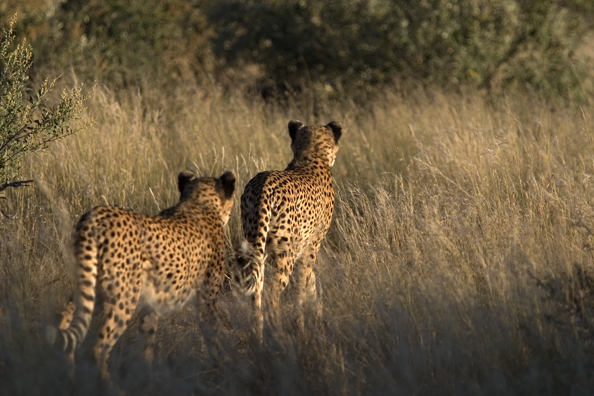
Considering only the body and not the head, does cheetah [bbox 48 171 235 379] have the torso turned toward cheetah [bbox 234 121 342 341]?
yes

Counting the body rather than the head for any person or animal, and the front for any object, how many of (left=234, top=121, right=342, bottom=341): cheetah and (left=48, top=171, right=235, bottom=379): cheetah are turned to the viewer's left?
0

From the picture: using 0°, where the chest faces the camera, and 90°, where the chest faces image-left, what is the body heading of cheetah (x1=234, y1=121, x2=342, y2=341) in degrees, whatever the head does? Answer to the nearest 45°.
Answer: approximately 225°

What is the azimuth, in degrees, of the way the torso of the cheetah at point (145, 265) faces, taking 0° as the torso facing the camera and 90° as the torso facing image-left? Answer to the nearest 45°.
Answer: approximately 225°
